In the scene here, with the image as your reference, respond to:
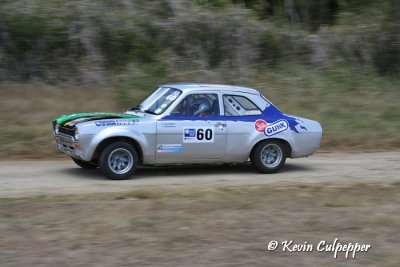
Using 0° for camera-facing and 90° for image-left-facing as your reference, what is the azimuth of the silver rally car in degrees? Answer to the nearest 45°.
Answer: approximately 90°
